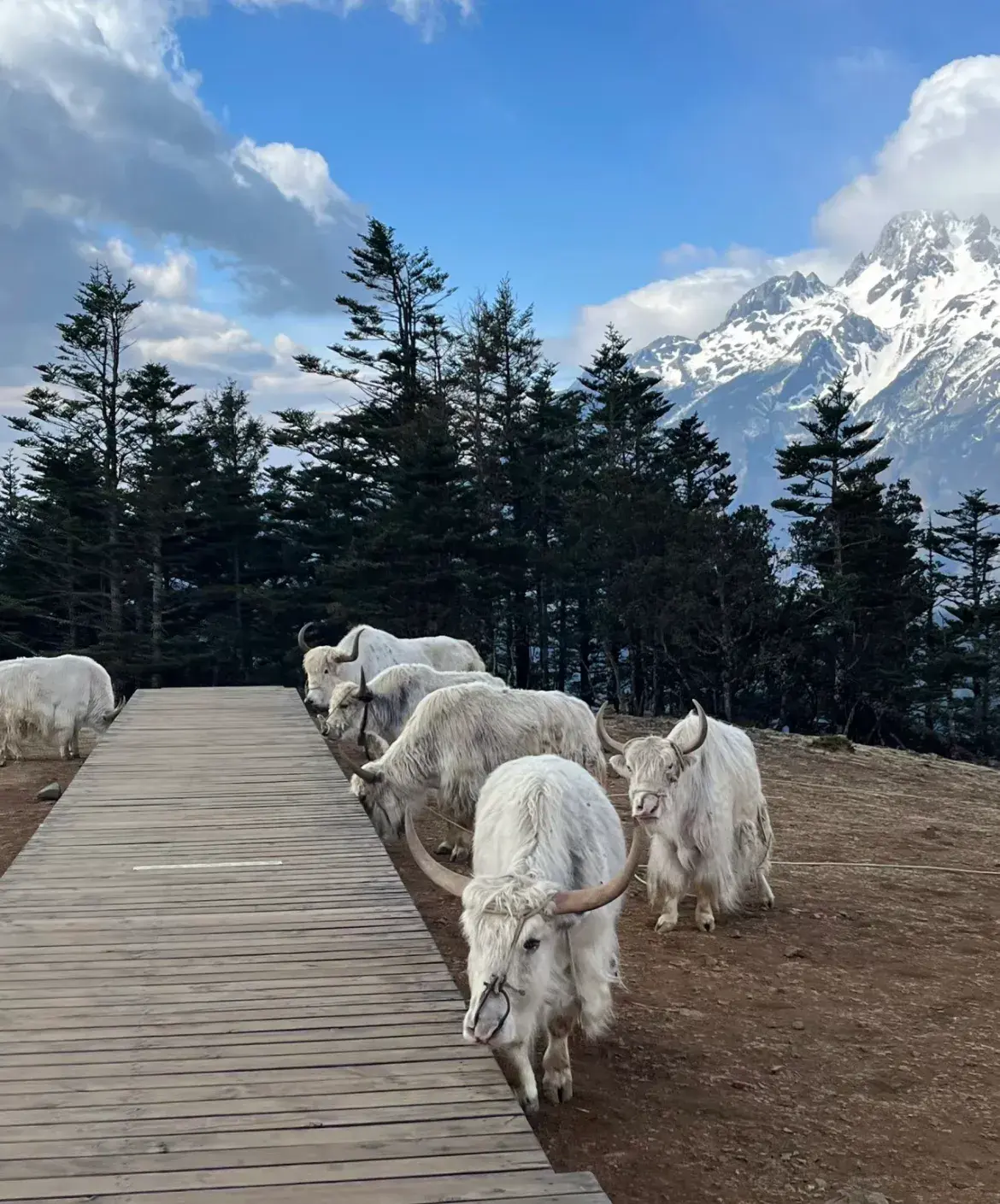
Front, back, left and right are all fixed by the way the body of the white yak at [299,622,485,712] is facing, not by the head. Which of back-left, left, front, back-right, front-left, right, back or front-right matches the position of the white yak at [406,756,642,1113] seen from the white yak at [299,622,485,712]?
front-left

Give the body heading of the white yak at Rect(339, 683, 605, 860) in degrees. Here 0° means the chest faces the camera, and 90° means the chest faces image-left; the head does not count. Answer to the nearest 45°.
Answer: approximately 90°

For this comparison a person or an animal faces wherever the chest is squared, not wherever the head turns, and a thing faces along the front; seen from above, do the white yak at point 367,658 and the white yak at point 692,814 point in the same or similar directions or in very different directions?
same or similar directions

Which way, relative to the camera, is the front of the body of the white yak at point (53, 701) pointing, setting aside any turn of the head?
to the viewer's right

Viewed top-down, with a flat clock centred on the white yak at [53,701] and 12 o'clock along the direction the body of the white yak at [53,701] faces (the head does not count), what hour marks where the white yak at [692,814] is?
the white yak at [692,814] is roughly at 2 o'clock from the white yak at [53,701].

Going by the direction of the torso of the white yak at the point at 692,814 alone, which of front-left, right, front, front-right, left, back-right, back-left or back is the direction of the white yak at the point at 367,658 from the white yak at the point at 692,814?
right

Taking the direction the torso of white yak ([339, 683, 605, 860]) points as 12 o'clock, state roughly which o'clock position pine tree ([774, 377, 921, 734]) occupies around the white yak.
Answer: The pine tree is roughly at 4 o'clock from the white yak.

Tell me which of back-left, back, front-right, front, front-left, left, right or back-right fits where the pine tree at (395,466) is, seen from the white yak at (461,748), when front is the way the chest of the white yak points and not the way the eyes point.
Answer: right

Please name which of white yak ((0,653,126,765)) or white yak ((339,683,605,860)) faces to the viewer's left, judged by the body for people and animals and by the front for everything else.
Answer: white yak ((339,683,605,860))

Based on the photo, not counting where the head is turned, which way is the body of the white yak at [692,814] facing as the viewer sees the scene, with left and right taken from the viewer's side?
facing the viewer and to the left of the viewer

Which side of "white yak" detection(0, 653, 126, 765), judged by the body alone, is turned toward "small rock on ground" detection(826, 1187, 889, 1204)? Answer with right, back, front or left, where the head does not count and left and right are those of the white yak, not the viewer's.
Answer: right

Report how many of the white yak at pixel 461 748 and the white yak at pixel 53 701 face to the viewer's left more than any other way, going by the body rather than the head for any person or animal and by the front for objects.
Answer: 1

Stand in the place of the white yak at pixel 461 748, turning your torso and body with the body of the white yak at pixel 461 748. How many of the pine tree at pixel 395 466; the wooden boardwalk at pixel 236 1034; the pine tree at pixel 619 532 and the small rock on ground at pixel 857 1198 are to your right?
2
